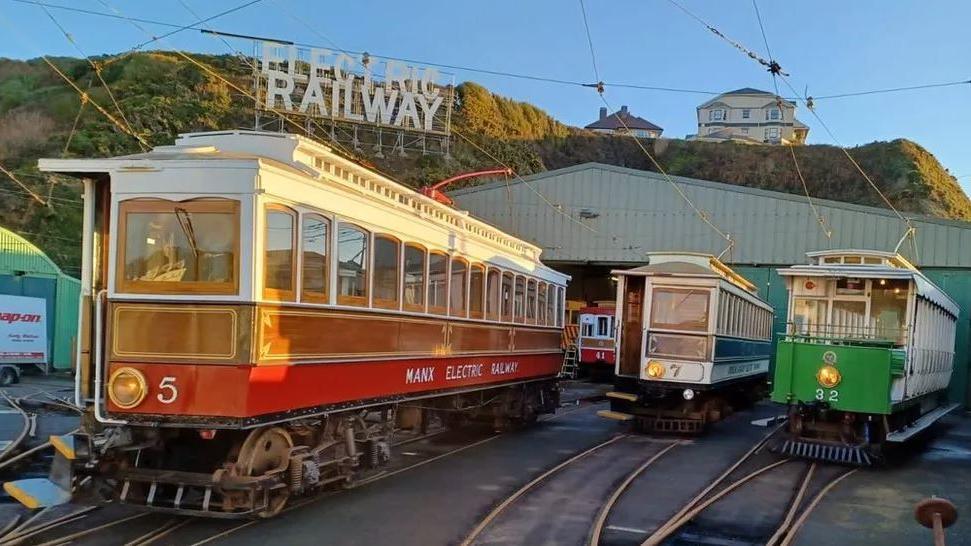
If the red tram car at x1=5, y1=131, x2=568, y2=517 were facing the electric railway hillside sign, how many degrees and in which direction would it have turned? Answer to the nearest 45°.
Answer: approximately 135° to its right

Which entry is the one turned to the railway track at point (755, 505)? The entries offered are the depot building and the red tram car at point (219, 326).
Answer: the depot building

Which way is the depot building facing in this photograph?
toward the camera

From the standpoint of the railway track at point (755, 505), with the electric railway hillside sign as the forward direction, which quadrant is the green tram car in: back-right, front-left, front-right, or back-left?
front-right

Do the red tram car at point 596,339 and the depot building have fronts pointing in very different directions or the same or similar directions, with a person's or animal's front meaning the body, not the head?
same or similar directions

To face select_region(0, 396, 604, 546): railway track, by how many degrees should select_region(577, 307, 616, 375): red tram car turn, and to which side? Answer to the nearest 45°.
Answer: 0° — it already faces it

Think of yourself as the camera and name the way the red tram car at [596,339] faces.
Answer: facing the viewer

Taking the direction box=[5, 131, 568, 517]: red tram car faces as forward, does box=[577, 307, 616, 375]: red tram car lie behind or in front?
behind

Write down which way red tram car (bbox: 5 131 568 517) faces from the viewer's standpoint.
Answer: facing the viewer and to the left of the viewer

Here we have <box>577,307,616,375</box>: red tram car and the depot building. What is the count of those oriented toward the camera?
2

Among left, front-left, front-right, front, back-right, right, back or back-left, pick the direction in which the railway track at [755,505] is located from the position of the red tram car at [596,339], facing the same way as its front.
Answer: front
